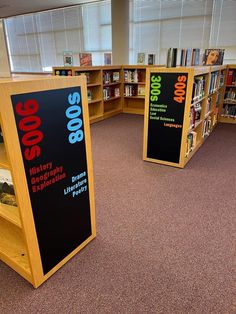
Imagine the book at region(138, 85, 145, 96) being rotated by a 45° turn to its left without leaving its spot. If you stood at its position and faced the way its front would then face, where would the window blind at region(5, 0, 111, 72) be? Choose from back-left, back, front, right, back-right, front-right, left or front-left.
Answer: back

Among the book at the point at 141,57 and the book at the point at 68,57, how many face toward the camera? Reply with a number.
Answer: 2

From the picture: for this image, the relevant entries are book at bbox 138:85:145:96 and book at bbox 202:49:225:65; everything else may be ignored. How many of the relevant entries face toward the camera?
2

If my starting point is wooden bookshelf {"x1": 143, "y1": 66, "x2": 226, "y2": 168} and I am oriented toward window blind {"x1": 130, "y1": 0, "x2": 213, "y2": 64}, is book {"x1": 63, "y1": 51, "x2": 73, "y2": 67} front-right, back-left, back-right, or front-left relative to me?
front-left

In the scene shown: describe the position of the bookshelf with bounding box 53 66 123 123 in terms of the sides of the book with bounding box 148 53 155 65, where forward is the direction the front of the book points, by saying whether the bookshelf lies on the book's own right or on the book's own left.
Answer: on the book's own right

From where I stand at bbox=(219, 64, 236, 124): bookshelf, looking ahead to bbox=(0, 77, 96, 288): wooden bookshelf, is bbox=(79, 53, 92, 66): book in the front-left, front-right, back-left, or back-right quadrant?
front-right

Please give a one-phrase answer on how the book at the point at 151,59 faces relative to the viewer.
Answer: facing the viewer

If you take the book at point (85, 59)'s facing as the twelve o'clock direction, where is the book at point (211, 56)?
the book at point (211, 56) is roughly at 10 o'clock from the book at point (85, 59).

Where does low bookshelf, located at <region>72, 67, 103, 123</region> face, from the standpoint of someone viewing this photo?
facing the viewer and to the right of the viewer
